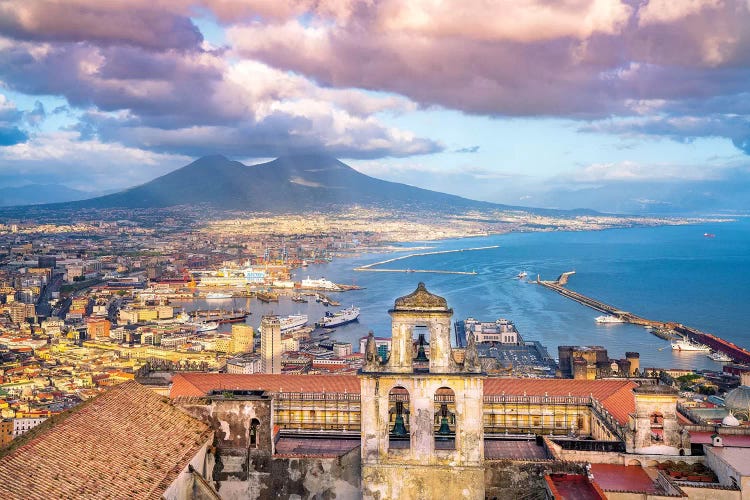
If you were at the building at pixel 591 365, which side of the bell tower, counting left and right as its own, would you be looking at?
back

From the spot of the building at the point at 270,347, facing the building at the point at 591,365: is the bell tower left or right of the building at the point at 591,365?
right

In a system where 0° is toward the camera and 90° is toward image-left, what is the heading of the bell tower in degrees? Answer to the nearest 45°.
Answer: approximately 0°

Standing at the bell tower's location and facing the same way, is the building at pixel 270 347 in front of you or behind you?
behind
